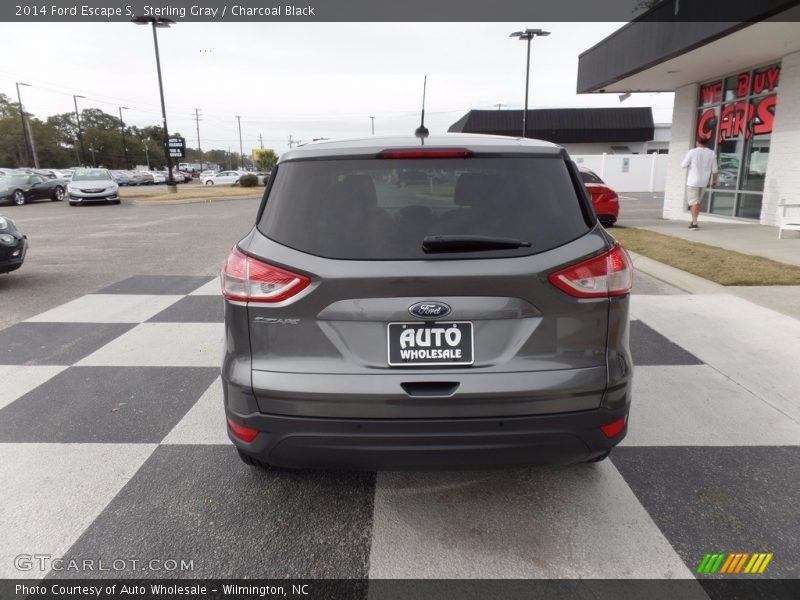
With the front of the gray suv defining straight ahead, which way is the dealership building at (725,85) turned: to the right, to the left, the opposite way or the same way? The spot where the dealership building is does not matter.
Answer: to the left

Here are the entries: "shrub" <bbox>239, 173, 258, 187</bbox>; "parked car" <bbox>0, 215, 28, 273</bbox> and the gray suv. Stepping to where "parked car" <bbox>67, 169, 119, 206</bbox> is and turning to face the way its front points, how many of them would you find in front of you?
2

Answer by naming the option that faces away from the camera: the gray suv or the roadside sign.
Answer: the gray suv

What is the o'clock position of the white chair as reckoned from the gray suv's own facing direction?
The white chair is roughly at 1 o'clock from the gray suv.

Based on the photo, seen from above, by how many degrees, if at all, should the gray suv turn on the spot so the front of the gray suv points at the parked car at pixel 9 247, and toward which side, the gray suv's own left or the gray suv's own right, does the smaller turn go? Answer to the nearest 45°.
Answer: approximately 45° to the gray suv's own left

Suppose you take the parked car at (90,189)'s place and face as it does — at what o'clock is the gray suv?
The gray suv is roughly at 12 o'clock from the parked car.

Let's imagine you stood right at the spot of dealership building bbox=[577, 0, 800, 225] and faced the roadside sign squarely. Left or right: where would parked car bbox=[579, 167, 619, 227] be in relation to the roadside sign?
left

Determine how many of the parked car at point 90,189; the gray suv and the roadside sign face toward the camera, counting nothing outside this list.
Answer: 2

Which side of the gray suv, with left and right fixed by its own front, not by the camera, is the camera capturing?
back

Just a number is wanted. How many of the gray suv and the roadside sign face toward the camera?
1

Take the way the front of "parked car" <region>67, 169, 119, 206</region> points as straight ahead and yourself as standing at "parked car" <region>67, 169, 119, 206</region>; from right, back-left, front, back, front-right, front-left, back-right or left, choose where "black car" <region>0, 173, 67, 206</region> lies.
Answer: back-right
